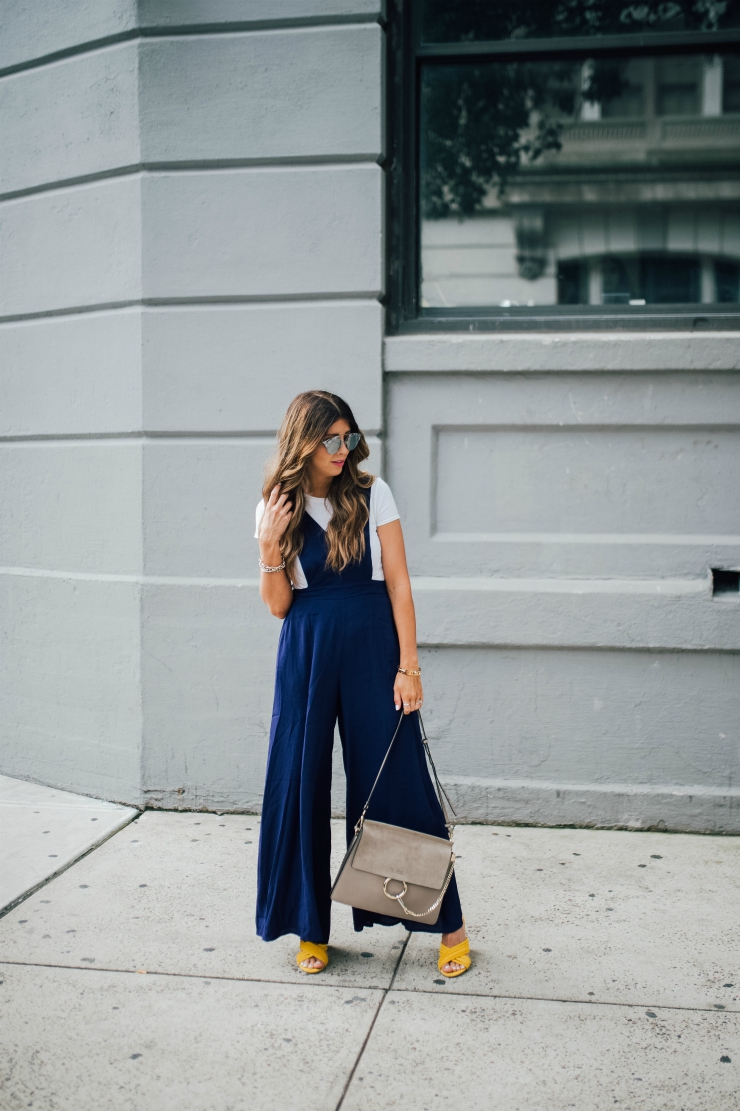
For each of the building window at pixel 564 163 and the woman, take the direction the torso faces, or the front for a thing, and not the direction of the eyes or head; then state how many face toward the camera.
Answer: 2

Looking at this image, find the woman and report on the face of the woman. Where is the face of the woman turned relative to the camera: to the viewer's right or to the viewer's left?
to the viewer's right

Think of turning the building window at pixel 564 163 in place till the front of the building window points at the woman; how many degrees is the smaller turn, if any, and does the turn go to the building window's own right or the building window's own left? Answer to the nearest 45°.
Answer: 0° — it already faces them

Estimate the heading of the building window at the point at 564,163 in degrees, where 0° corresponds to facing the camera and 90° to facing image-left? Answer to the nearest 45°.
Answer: approximately 0°

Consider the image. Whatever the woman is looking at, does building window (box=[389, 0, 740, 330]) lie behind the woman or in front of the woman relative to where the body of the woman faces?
behind
